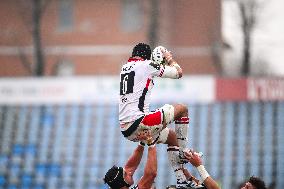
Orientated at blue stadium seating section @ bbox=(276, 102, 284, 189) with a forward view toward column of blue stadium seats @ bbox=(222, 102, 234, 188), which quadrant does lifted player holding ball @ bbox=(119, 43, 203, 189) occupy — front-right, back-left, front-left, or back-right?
front-left

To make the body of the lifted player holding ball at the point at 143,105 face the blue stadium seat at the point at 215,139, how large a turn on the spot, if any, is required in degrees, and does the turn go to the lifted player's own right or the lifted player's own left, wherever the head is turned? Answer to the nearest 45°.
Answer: approximately 45° to the lifted player's own left

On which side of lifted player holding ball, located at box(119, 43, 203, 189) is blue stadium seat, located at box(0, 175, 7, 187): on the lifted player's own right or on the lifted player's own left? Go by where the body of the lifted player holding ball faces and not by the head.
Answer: on the lifted player's own left

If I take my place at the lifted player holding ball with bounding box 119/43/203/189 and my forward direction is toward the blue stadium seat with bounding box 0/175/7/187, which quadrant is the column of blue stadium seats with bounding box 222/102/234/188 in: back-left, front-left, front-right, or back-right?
front-right

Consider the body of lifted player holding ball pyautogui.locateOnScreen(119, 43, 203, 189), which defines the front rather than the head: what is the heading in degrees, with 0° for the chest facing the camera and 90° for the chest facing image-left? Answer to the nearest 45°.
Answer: approximately 225°

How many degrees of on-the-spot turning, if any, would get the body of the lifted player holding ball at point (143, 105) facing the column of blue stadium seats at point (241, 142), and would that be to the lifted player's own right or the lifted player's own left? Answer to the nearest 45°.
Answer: approximately 45° to the lifted player's own left

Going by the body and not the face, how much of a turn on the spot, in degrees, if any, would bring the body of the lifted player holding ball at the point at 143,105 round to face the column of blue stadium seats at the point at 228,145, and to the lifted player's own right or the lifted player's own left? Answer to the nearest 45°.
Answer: approximately 45° to the lifted player's own left
